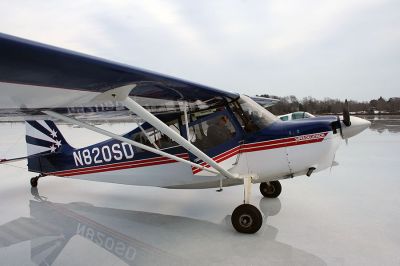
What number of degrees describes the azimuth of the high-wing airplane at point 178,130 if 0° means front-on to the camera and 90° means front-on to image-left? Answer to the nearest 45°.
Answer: approximately 315°
